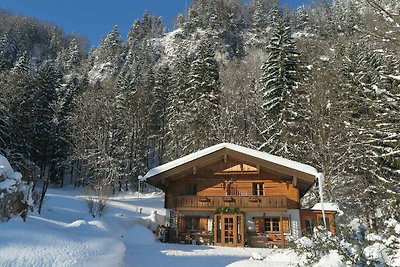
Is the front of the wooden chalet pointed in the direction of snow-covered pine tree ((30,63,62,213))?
no

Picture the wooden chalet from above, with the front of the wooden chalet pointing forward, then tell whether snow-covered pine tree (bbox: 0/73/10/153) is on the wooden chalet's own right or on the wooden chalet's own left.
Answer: on the wooden chalet's own right

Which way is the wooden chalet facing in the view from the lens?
facing the viewer

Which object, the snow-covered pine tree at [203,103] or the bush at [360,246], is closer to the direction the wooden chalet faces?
the bush

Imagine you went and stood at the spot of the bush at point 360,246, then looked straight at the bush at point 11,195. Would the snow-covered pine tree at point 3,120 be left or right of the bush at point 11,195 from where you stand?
right

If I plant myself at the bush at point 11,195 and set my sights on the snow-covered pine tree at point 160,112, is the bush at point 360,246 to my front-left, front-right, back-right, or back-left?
back-right

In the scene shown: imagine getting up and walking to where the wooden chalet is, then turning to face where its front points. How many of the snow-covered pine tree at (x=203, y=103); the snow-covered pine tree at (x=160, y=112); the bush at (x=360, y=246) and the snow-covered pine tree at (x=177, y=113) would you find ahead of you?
1

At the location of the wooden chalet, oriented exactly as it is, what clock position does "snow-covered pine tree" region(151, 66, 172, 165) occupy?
The snow-covered pine tree is roughly at 5 o'clock from the wooden chalet.

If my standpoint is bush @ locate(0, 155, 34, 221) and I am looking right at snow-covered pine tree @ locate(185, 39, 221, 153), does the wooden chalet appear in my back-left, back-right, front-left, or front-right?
front-right

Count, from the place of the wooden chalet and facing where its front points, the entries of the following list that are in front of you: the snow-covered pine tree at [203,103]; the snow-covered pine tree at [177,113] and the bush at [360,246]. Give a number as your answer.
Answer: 1

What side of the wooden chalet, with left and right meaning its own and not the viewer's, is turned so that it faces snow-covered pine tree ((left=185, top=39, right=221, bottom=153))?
back

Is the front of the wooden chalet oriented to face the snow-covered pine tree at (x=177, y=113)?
no

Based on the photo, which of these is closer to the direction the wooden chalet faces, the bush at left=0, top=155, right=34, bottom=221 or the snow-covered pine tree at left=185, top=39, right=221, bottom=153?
the bush

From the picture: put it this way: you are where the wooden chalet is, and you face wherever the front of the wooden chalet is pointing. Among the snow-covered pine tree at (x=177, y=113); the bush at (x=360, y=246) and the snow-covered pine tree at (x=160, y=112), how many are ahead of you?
1

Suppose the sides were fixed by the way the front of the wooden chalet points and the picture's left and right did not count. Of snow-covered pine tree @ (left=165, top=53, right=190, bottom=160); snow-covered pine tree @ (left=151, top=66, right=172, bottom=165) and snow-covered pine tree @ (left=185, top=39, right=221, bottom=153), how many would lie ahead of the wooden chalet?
0
